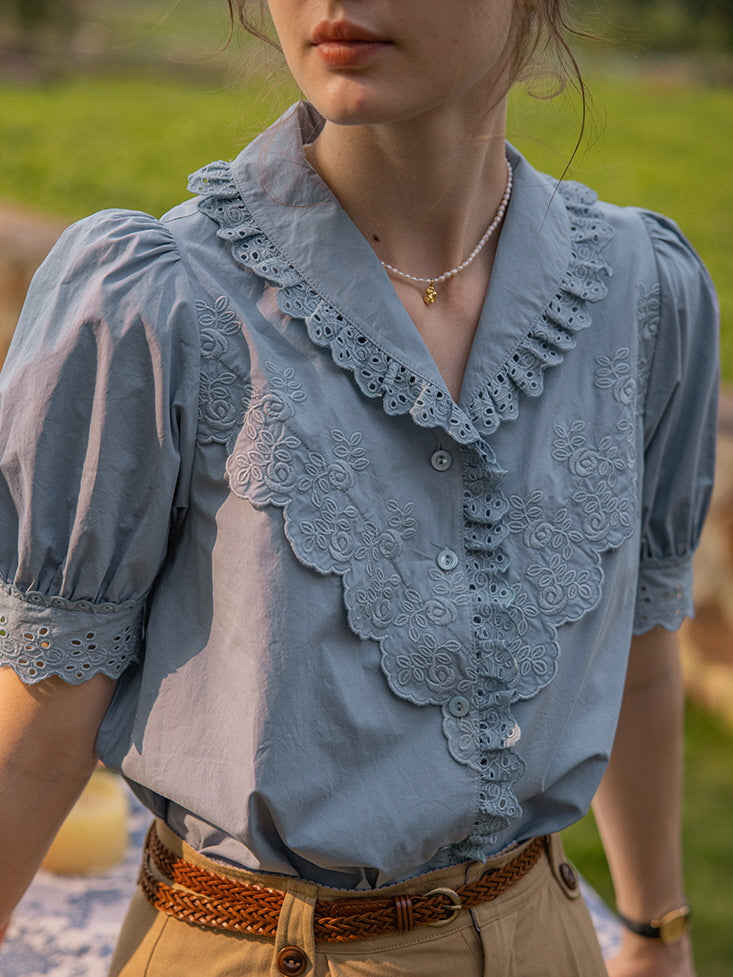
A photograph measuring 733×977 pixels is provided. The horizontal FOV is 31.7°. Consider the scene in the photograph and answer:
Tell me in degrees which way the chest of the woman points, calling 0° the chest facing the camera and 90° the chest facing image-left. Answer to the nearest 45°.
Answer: approximately 315°
